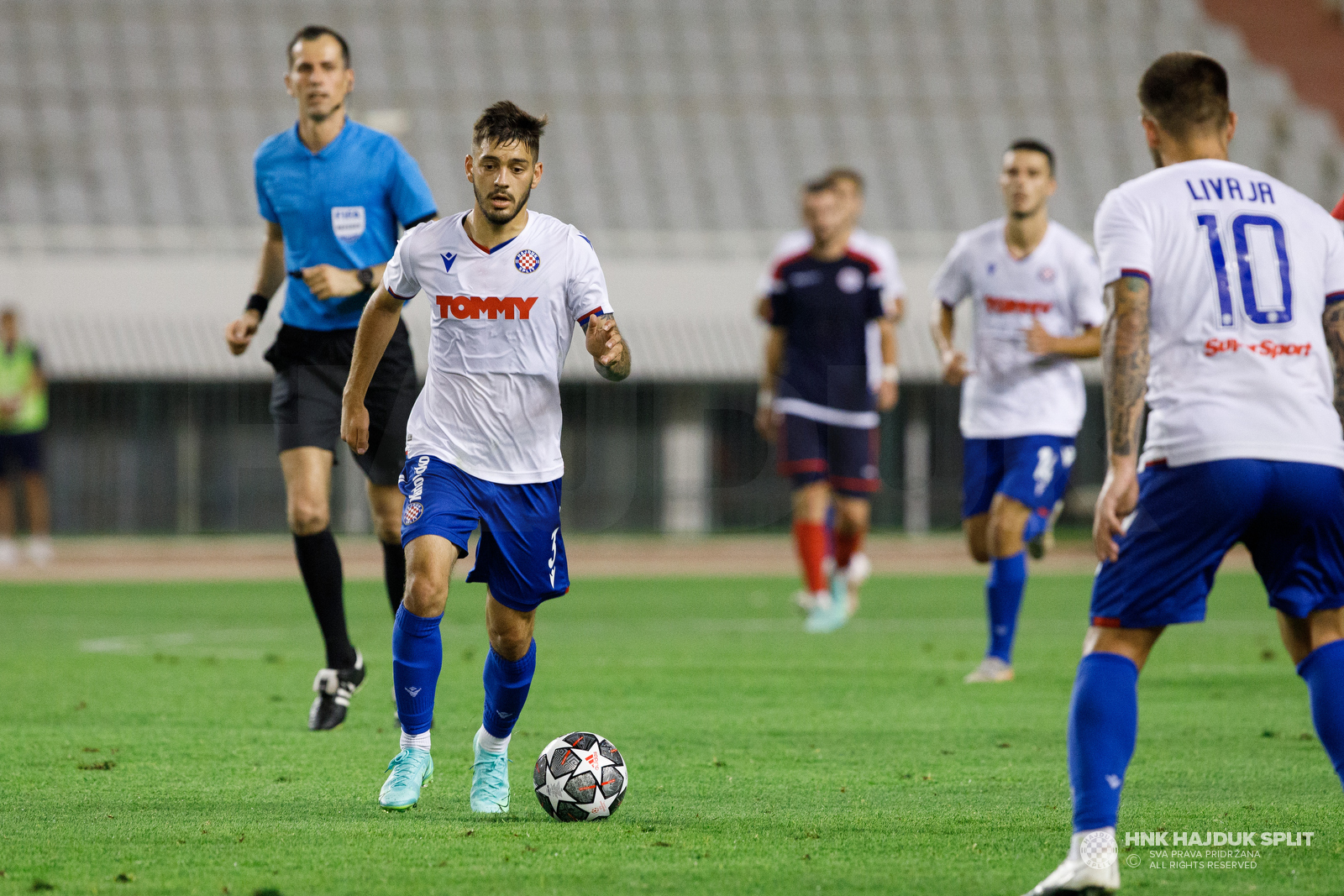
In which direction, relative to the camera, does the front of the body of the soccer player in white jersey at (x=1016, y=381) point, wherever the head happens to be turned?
toward the camera

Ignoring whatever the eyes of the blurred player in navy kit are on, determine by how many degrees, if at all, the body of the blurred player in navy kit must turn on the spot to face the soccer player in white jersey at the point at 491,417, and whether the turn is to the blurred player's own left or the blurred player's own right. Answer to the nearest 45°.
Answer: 0° — they already face them

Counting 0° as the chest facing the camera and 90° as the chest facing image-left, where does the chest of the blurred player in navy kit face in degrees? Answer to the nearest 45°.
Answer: approximately 0°

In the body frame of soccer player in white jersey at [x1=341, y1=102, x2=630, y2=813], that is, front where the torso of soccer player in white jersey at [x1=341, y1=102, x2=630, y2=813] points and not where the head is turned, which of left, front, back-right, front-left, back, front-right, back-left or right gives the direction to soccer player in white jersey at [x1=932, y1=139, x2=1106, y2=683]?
back-left

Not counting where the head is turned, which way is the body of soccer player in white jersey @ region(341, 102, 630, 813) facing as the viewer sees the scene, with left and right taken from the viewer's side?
facing the viewer

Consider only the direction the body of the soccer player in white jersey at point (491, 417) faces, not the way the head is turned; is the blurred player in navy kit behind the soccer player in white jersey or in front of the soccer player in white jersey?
behind

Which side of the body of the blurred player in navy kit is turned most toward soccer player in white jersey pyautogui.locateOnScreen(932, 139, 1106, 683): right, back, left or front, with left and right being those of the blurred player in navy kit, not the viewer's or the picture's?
front
